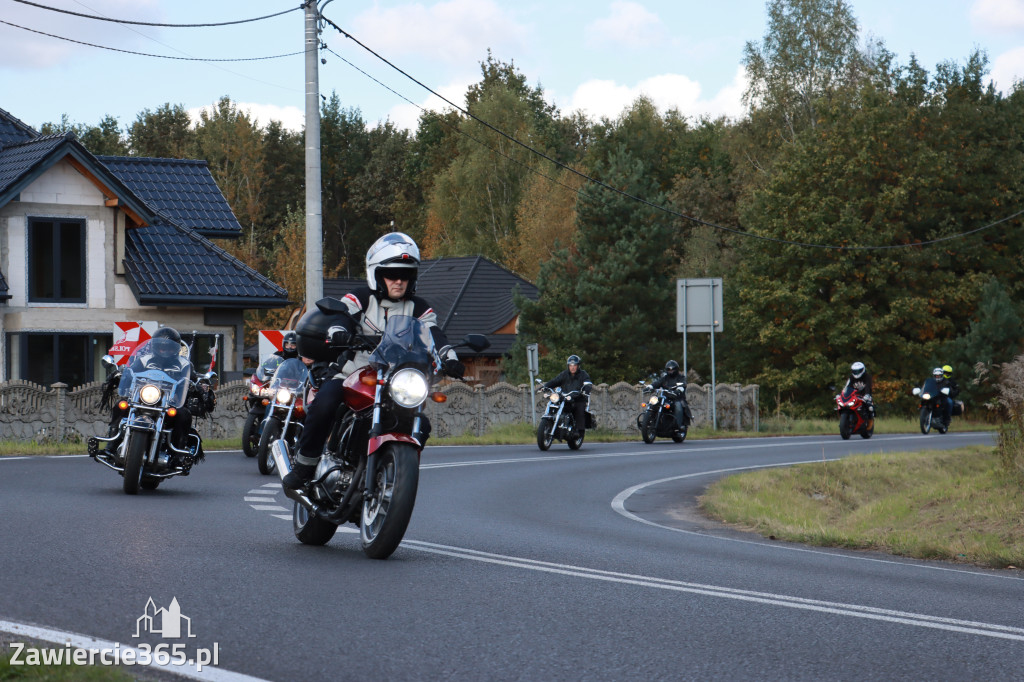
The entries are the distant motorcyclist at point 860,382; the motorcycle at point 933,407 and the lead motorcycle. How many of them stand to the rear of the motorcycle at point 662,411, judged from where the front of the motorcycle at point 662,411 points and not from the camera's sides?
2

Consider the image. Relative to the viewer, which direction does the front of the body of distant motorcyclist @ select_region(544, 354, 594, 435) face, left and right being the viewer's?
facing the viewer

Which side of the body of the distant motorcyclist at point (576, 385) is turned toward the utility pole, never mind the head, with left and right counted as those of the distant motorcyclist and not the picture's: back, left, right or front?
right

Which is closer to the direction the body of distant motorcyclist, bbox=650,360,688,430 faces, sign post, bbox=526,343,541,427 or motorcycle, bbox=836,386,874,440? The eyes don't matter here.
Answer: the sign post

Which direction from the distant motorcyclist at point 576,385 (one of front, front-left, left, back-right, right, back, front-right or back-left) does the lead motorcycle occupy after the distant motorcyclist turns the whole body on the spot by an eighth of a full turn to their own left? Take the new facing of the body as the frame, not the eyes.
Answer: front-right

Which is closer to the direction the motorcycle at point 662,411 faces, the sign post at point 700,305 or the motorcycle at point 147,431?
the motorcycle

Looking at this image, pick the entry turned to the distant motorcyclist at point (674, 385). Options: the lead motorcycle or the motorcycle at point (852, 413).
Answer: the motorcycle

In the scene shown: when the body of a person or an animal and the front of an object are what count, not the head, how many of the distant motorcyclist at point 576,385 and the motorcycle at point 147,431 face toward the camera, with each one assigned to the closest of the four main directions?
2

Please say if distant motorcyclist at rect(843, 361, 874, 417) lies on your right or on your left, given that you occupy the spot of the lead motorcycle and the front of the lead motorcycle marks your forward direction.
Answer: on your left

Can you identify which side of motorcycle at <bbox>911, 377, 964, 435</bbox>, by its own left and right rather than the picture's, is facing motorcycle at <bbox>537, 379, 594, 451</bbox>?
front

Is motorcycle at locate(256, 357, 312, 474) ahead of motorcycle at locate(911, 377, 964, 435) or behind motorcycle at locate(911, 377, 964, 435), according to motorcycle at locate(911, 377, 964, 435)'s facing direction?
ahead

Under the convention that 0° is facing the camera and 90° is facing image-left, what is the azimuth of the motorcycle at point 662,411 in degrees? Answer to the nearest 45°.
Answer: approximately 45°

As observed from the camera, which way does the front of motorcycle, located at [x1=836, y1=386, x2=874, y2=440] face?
facing the viewer and to the left of the viewer

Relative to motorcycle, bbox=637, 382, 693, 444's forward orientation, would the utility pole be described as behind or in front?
in front

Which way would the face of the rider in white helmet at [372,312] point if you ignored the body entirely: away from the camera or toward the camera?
toward the camera
